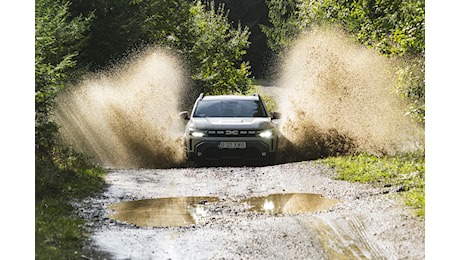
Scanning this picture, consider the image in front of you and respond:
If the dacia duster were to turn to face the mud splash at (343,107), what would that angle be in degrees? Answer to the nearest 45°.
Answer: approximately 135° to its left

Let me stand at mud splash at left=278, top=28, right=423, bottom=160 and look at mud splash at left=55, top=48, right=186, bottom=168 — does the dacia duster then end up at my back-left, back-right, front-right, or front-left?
front-left

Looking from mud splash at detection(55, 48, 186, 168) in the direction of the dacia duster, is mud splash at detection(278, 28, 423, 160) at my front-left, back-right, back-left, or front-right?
front-left

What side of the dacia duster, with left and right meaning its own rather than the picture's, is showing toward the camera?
front

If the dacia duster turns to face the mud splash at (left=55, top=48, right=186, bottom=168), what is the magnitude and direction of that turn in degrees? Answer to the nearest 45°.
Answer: approximately 135° to its right
